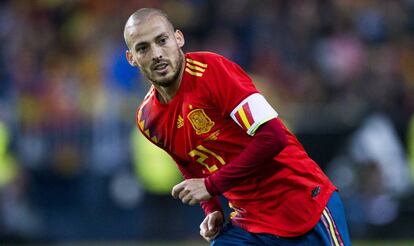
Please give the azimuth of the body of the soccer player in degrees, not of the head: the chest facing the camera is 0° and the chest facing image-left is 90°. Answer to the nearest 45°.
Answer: approximately 45°
